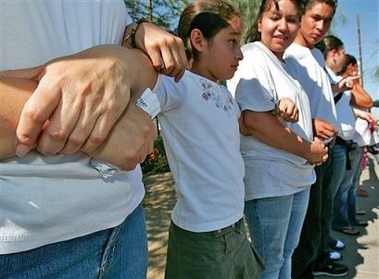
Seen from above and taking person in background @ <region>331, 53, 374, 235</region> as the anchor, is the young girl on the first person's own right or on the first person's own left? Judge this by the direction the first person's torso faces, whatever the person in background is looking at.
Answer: on the first person's own right

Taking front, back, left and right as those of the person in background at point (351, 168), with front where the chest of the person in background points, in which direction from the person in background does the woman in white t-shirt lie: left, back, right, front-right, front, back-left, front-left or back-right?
right

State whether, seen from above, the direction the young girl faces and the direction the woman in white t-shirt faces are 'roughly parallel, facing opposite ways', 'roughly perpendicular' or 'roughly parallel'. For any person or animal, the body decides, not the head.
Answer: roughly parallel

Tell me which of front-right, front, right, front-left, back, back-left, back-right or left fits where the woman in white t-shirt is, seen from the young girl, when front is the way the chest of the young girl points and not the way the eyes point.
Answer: left

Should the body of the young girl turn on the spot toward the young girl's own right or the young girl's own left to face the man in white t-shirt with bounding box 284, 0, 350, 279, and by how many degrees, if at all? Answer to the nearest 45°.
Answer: approximately 90° to the young girl's own left

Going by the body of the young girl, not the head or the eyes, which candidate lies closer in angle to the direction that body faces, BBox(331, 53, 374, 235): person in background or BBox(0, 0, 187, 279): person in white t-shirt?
the person in white t-shirt

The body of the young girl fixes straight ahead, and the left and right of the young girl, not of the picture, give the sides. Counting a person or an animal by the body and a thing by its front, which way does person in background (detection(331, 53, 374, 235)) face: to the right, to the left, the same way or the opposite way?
the same way

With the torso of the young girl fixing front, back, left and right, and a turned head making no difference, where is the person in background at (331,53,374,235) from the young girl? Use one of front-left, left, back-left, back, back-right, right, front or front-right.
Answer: left

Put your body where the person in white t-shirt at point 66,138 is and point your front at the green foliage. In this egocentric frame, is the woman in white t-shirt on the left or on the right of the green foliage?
right
